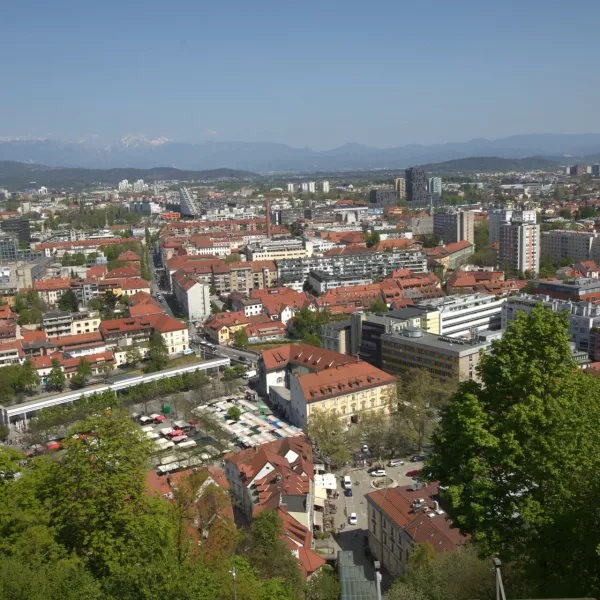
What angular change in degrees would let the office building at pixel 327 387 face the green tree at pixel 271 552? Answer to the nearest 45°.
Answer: approximately 45° to its right

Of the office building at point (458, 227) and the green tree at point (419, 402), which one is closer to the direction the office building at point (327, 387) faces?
the green tree

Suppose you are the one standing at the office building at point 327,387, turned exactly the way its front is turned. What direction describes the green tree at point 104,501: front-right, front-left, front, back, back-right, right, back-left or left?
front-right

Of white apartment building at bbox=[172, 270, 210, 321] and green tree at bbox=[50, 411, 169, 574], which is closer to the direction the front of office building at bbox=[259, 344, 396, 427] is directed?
the green tree

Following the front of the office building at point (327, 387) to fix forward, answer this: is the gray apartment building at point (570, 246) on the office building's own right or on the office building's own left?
on the office building's own left

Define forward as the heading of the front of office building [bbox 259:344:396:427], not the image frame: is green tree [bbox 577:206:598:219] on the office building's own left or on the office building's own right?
on the office building's own left

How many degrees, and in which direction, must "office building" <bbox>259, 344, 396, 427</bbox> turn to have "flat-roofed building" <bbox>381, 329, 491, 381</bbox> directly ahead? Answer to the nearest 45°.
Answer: approximately 90° to its left

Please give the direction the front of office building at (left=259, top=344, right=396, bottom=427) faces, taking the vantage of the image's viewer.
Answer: facing the viewer and to the right of the viewer

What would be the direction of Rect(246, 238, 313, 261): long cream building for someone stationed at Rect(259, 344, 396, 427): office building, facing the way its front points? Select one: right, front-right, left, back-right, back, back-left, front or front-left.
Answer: back-left

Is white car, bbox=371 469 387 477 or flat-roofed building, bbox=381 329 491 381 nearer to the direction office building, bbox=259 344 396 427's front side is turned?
the white car

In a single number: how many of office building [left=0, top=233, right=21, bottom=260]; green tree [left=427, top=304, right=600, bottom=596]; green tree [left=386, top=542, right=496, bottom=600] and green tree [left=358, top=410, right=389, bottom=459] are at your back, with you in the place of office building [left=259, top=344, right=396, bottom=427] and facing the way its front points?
1

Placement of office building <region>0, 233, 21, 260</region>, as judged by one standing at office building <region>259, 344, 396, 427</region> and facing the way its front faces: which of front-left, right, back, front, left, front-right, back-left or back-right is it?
back

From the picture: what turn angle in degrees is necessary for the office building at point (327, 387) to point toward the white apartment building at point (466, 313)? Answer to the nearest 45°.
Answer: approximately 90° to its left
